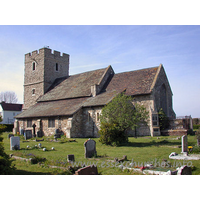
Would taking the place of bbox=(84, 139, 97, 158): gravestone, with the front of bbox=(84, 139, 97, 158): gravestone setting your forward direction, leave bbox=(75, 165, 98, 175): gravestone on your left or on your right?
on your right

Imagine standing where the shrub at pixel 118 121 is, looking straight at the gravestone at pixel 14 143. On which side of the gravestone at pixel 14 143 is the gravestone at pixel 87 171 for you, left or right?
left

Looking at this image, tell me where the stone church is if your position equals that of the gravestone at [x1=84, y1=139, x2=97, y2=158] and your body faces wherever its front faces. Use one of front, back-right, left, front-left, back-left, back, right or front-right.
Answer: back-left

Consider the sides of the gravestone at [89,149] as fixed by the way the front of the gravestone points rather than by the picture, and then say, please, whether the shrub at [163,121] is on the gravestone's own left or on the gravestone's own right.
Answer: on the gravestone's own left

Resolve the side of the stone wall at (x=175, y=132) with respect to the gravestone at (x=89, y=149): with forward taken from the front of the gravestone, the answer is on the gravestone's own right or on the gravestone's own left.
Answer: on the gravestone's own left

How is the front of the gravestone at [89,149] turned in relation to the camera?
facing the viewer and to the right of the viewer

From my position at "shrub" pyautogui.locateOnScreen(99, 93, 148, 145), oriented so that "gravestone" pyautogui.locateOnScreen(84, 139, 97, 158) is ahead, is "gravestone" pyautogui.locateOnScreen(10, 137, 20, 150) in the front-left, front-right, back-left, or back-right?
front-right

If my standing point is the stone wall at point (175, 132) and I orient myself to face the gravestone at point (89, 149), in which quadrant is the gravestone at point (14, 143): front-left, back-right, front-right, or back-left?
front-right

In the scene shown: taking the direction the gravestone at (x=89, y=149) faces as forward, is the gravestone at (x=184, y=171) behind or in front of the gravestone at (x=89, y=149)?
in front
